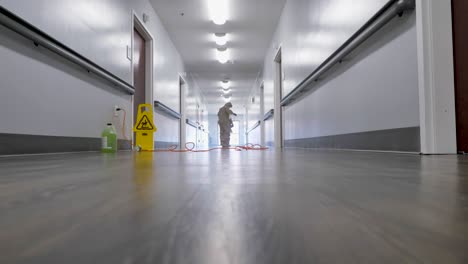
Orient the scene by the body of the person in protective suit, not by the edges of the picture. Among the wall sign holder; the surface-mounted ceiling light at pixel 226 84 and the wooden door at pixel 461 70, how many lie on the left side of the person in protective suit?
1

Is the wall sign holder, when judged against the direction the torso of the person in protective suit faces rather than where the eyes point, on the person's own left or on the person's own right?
on the person's own right
